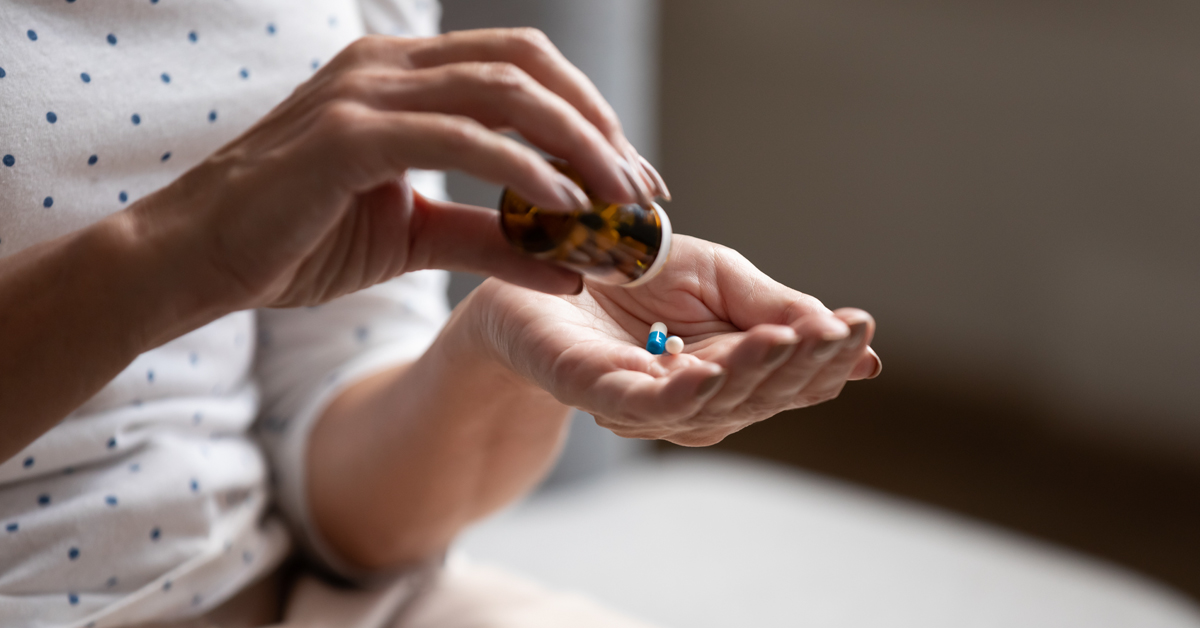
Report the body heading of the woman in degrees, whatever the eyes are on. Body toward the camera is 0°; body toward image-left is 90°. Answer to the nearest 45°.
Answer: approximately 315°
